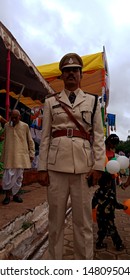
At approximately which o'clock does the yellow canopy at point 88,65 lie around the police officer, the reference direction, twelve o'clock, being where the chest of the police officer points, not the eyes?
The yellow canopy is roughly at 6 o'clock from the police officer.

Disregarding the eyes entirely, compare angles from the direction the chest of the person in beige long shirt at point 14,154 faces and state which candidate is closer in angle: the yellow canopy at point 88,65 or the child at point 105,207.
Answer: the child

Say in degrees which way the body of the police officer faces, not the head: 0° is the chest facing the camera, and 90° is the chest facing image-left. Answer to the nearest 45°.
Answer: approximately 0°

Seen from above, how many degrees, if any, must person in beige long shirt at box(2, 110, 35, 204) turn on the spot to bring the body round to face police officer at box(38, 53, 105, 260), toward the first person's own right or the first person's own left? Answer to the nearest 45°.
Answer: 0° — they already face them

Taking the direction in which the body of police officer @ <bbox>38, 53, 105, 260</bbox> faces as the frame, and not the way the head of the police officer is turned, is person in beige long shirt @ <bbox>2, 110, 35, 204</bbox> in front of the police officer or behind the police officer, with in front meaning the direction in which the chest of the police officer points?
behind

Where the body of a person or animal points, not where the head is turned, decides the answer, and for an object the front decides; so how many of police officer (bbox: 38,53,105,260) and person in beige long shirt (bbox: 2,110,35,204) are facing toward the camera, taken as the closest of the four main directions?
2

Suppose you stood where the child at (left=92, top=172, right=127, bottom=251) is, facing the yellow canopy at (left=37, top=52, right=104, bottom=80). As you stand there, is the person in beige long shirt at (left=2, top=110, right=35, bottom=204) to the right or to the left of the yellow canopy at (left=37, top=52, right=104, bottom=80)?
left
